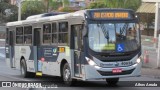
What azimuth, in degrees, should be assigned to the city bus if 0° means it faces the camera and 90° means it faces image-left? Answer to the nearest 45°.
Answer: approximately 315°
